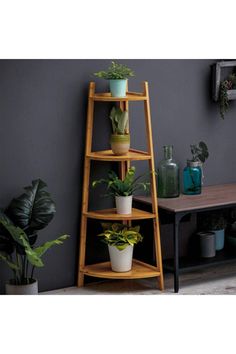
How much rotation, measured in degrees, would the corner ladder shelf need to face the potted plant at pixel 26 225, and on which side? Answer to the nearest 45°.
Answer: approximately 45° to its right

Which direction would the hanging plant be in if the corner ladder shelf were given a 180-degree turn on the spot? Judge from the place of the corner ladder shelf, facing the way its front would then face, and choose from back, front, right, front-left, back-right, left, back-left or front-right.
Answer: front-right

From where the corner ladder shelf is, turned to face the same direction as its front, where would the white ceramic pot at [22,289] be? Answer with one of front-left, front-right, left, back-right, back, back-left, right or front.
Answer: front-right

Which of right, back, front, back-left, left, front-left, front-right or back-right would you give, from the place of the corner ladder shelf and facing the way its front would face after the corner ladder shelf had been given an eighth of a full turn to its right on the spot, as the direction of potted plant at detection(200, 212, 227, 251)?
back

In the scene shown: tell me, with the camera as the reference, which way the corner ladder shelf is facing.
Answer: facing the viewer

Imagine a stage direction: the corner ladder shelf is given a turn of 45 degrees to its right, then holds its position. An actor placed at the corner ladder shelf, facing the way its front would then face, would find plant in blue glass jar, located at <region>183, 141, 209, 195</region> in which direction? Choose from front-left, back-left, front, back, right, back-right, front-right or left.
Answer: back
